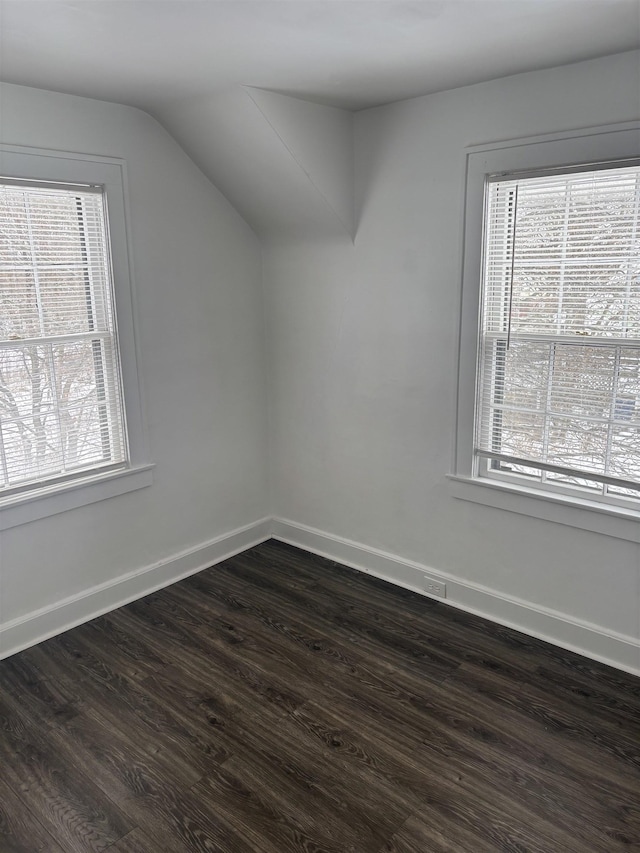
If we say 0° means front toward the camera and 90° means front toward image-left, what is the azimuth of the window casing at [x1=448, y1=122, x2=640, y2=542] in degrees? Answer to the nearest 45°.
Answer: approximately 45°

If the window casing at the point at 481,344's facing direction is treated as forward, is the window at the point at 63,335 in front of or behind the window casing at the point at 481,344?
in front
